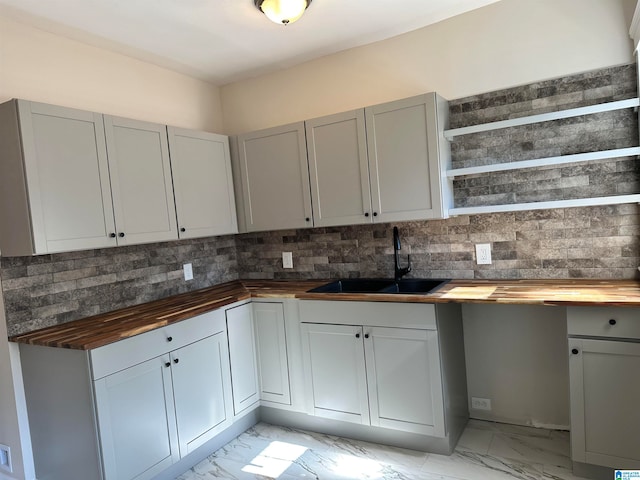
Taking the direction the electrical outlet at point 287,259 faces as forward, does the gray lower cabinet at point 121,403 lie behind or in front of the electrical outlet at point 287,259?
in front

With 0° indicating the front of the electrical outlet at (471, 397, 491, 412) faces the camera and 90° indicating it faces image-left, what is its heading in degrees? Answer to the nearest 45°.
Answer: approximately 0°

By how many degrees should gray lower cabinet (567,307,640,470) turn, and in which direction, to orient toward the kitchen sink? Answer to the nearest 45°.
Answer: approximately 90° to its right

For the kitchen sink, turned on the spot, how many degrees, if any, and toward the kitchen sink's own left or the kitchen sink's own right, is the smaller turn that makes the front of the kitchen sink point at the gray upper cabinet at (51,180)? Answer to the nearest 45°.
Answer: approximately 45° to the kitchen sink's own right

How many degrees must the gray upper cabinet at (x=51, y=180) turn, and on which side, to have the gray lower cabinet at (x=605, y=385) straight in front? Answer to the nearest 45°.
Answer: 0° — it already faces it

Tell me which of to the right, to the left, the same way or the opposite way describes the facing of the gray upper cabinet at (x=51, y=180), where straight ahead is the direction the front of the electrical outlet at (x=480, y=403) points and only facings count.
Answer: to the left

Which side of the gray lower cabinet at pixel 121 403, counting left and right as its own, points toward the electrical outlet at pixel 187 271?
left
